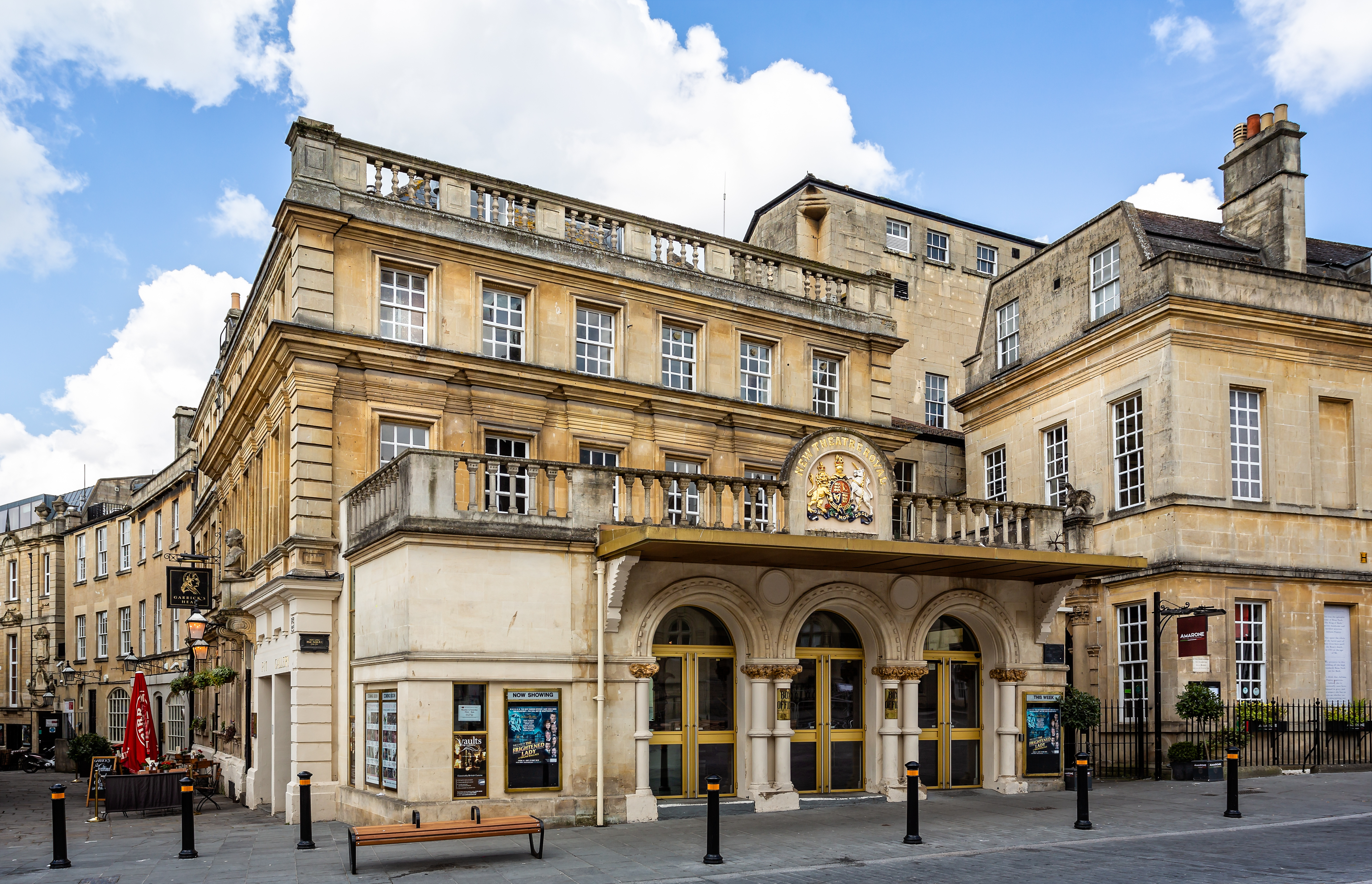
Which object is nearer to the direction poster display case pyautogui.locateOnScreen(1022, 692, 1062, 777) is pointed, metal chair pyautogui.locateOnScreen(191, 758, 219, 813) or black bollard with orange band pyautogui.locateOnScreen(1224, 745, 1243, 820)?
the black bollard with orange band

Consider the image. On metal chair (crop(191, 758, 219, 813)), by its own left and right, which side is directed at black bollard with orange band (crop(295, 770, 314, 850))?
left

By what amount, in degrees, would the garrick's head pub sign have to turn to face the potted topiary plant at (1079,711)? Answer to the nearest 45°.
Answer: approximately 45° to its left

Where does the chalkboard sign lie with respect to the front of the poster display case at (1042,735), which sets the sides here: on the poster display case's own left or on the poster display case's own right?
on the poster display case's own right

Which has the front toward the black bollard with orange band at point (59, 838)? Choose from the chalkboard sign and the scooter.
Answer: the chalkboard sign

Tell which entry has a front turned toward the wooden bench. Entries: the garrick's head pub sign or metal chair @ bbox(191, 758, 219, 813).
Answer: the garrick's head pub sign

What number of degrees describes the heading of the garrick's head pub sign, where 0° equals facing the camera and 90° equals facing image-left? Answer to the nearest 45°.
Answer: approximately 0°
